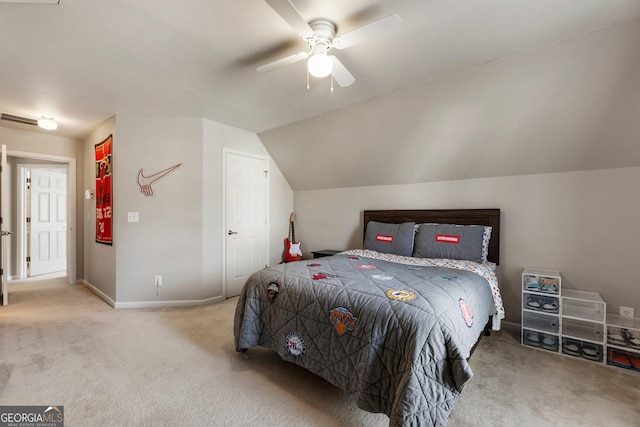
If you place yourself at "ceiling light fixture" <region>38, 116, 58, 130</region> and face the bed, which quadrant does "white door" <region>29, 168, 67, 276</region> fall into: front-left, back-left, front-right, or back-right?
back-left

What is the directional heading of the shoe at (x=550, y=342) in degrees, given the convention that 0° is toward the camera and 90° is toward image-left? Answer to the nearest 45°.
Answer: approximately 45°

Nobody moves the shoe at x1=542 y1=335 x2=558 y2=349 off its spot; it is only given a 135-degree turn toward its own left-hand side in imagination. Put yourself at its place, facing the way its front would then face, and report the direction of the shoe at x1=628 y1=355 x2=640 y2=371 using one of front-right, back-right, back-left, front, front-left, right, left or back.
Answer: front

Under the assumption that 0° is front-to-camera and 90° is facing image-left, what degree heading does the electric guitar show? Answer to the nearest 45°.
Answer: approximately 0°

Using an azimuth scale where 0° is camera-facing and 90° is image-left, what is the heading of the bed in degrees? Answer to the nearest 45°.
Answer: approximately 45°
